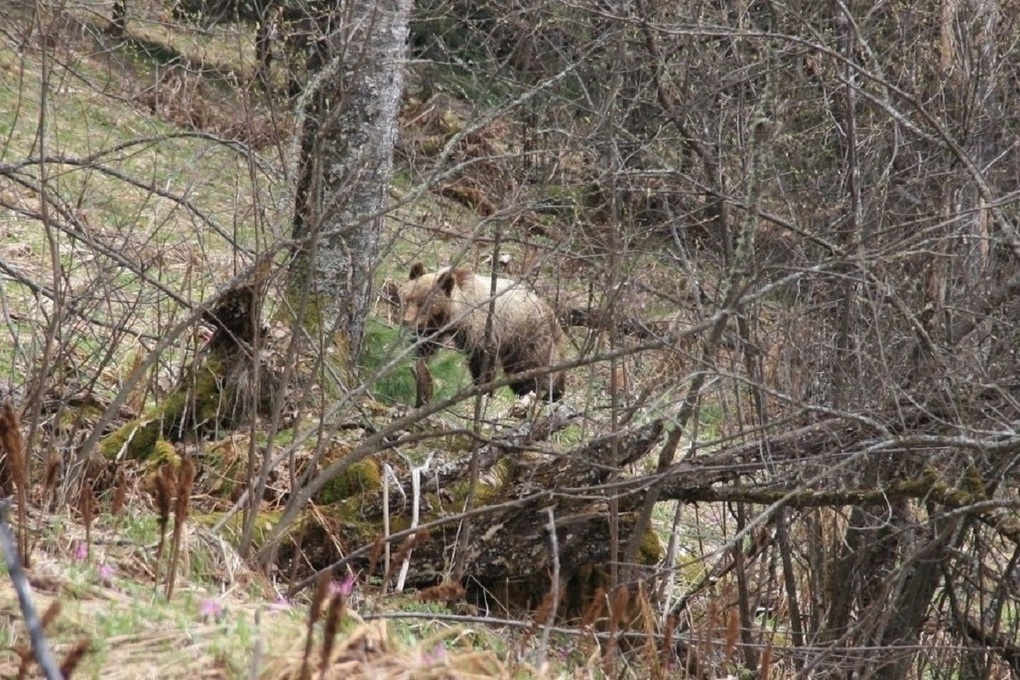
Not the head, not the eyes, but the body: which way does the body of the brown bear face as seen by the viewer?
to the viewer's left
